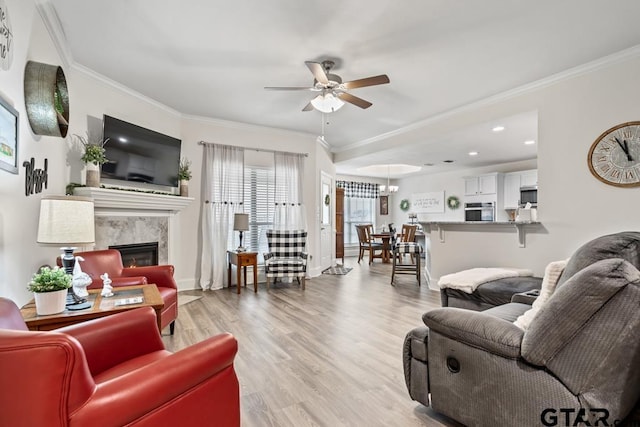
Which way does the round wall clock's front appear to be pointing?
toward the camera

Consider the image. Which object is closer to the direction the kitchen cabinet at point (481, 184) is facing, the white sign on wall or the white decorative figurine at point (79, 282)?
the white decorative figurine

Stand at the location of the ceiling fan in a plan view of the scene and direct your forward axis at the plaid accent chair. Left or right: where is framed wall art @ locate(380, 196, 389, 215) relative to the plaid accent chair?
right

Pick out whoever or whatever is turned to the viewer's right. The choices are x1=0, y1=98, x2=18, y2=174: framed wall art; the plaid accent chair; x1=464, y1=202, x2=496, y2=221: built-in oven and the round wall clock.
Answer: the framed wall art

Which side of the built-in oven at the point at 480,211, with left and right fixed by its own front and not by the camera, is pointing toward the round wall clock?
front

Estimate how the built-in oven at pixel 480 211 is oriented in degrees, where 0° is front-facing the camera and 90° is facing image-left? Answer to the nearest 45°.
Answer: approximately 0°

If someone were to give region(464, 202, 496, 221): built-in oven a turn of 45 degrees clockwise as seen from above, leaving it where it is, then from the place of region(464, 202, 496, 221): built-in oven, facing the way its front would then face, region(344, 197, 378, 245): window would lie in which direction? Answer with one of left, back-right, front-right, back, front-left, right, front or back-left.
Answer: front-right

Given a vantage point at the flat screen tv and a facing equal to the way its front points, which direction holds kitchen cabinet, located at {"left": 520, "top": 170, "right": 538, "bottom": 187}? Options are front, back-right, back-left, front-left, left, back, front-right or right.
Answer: front-left

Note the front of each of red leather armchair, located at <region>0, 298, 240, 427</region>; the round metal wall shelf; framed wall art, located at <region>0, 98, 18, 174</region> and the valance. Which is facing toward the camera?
the valance

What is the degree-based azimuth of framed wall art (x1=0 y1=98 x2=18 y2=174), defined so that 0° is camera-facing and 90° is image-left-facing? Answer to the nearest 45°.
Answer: approximately 270°

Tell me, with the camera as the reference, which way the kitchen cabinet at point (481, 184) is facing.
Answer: facing the viewer

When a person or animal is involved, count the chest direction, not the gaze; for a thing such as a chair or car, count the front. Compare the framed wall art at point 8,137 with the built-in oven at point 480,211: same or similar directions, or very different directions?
very different directions
